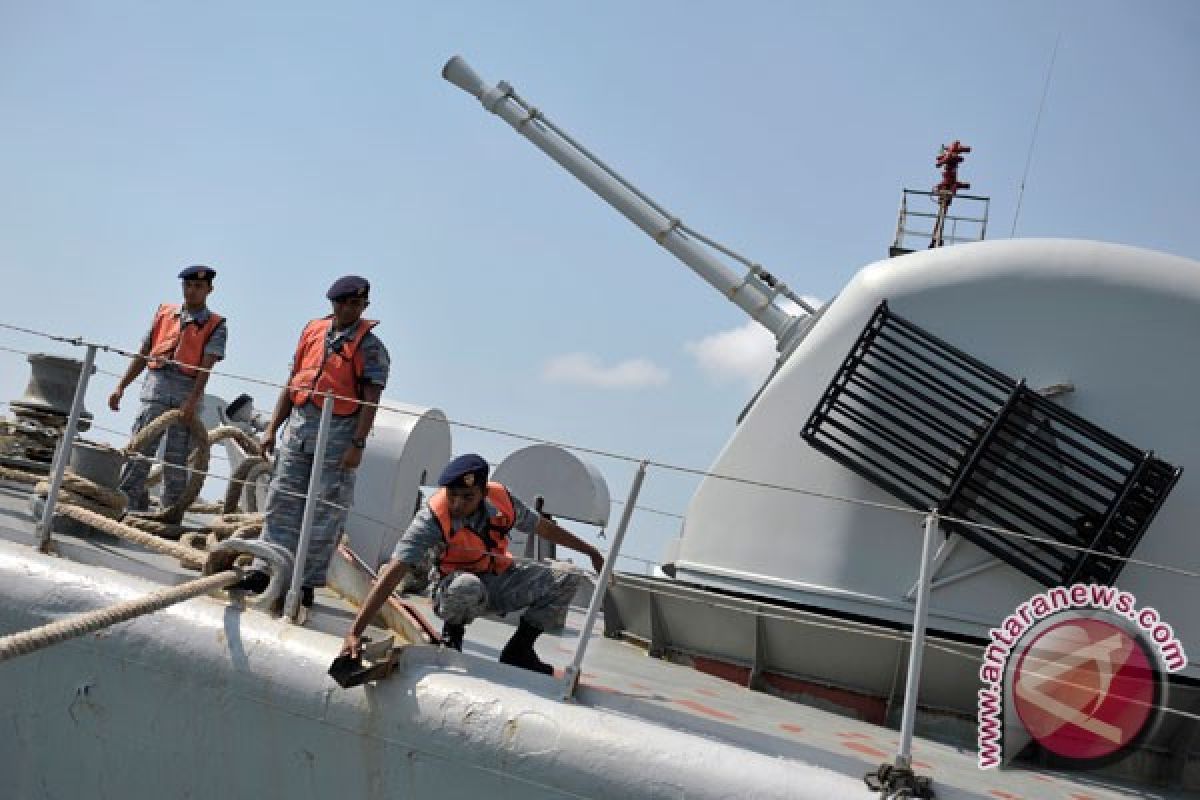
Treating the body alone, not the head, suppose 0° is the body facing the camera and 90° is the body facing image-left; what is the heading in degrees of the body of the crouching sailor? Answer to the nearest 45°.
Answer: approximately 0°

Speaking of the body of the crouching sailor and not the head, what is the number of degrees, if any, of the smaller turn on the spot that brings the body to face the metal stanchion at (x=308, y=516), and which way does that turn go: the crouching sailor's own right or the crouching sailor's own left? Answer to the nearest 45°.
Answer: approximately 90° to the crouching sailor's own right

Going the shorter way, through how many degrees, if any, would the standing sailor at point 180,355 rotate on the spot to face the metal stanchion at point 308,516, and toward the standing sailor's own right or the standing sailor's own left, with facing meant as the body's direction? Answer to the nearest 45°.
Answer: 0° — they already face it

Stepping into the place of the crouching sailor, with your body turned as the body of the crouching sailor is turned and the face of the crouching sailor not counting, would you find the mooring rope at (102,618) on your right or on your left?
on your right

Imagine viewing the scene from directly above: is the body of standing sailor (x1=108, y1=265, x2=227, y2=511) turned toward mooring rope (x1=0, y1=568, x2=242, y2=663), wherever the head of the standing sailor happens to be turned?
yes

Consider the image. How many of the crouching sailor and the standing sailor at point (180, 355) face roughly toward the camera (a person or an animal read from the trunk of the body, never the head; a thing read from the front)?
2

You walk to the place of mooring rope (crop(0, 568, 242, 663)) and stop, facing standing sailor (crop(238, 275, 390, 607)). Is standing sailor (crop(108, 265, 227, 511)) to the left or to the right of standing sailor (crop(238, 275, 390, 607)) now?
left

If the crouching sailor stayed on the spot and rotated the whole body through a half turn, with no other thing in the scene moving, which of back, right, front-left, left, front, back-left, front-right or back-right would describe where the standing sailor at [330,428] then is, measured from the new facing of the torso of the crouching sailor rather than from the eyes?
front-left

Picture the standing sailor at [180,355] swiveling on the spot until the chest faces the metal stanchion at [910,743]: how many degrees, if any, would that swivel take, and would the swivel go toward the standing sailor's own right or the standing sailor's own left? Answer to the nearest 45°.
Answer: approximately 45° to the standing sailor's own left
